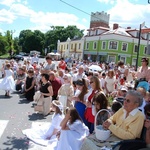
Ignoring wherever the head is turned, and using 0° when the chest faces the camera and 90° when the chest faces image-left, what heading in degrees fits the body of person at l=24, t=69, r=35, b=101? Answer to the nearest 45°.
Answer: approximately 45°

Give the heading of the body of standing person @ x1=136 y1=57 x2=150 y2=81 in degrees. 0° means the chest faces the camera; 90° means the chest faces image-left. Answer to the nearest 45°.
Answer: approximately 45°

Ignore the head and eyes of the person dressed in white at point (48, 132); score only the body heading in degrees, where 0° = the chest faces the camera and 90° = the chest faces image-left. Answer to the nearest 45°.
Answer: approximately 90°

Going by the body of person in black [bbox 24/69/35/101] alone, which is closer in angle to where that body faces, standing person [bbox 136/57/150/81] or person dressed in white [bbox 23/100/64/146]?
the person dressed in white
